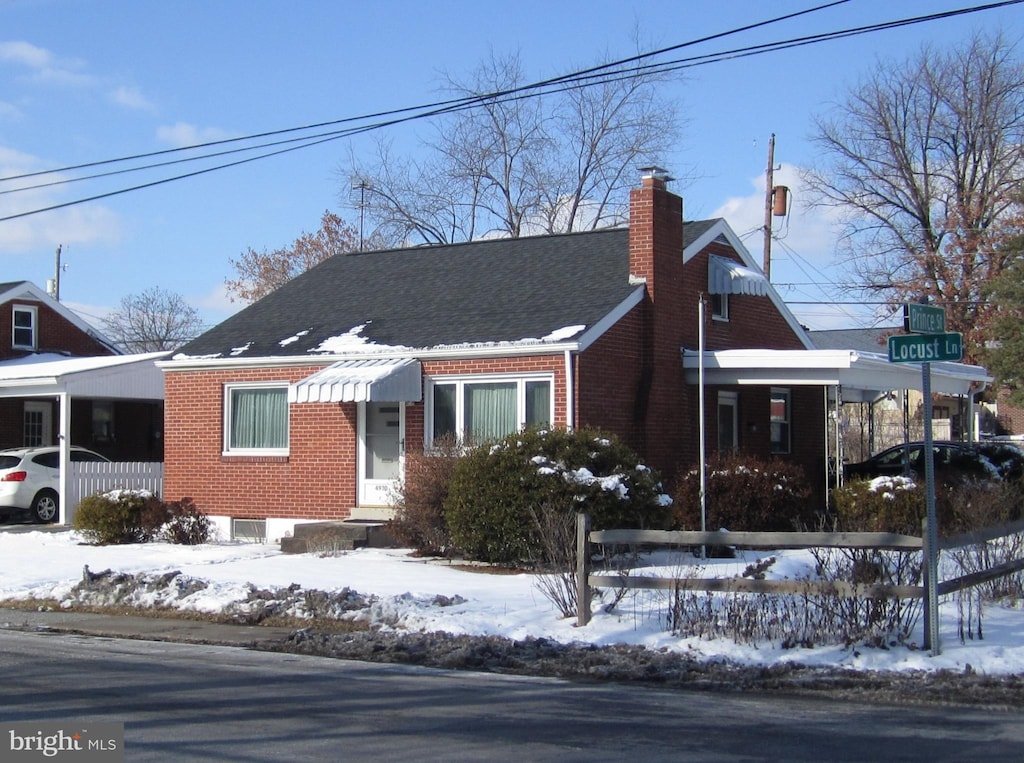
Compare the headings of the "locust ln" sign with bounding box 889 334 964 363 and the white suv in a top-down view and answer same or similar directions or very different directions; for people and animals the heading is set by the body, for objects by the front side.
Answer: very different directions

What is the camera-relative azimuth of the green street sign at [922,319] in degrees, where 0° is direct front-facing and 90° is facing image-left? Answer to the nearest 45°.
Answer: approximately 315°

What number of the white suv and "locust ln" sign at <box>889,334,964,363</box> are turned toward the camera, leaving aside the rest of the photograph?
1

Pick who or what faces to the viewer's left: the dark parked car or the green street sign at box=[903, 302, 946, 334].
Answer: the dark parked car

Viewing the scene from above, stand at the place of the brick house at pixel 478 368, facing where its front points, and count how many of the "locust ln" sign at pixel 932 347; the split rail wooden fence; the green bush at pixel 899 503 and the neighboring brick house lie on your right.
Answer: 1

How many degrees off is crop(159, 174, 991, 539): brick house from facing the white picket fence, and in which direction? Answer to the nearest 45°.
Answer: approximately 90° to its right

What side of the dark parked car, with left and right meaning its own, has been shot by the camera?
left

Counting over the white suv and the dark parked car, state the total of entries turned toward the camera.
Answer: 0

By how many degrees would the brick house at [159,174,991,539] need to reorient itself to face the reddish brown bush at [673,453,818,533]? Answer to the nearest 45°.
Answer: approximately 90° to its left
